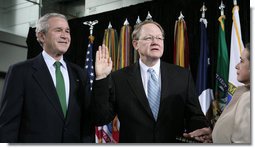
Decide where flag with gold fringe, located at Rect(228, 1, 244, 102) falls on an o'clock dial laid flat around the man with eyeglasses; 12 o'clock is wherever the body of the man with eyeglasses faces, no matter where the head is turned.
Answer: The flag with gold fringe is roughly at 7 o'clock from the man with eyeglasses.

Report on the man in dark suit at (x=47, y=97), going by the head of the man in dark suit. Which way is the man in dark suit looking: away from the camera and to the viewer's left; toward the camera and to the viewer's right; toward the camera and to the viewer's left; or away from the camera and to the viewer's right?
toward the camera and to the viewer's right

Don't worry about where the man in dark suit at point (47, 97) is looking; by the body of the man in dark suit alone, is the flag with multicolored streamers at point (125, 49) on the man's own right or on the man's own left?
on the man's own left

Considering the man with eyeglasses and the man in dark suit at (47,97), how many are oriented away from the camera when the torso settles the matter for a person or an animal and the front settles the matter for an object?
0

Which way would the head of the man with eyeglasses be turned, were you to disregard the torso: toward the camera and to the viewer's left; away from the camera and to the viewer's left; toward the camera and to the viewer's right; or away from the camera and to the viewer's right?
toward the camera and to the viewer's right
